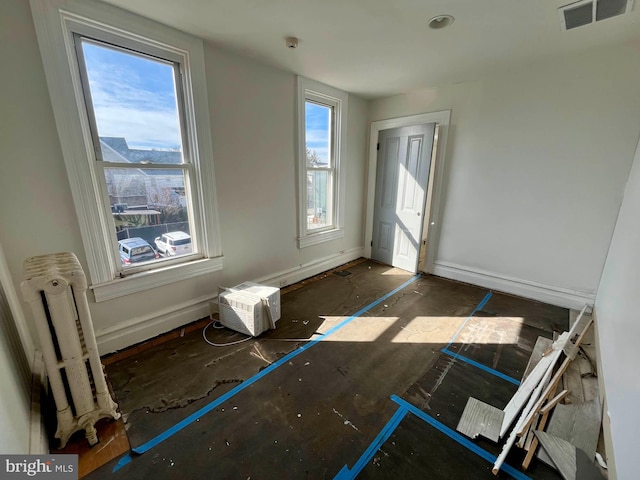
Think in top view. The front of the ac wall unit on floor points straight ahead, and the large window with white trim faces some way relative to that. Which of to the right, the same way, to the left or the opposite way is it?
to the left

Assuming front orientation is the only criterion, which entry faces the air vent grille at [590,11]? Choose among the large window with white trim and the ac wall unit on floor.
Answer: the large window with white trim

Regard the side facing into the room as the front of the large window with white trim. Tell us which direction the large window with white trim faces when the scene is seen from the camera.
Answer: facing the viewer and to the right of the viewer

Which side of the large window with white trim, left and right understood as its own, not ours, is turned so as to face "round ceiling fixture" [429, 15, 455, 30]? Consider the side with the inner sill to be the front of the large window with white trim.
front

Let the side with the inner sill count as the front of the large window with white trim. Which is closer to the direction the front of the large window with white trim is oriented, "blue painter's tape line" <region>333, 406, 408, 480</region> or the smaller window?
the blue painter's tape line

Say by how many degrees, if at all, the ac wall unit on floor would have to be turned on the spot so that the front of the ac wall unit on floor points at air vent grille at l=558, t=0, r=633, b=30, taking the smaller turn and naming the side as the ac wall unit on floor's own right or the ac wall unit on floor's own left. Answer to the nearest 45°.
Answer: approximately 135° to the ac wall unit on floor's own left

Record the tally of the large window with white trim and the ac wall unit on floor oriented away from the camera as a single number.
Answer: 0

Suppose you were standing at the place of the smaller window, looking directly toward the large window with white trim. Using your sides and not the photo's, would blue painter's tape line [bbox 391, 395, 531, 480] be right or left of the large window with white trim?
left

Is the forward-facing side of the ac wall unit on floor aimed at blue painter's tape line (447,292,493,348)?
no

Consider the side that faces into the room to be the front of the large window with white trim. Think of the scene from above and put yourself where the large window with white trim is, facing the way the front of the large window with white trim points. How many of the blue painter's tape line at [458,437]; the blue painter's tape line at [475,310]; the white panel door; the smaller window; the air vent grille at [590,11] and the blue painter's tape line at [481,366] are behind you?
0

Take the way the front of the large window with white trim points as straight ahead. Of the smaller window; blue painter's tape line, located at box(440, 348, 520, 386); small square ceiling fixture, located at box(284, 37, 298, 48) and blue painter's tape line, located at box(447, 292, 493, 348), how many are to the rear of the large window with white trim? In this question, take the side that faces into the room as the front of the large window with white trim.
0

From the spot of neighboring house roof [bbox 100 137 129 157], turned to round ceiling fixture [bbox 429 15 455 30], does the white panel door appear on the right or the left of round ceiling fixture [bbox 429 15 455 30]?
left

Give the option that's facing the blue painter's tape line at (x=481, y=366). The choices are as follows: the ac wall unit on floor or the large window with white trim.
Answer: the large window with white trim

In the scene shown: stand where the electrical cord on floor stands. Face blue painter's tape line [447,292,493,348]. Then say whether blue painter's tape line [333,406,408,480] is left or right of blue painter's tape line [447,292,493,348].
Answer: right

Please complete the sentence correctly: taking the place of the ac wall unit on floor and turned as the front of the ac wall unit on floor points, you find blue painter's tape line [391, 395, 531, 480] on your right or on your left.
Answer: on your left

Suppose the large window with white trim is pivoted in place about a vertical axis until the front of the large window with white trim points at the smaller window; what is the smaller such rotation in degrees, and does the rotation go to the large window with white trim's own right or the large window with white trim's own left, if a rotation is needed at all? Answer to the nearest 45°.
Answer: approximately 45° to the large window with white trim's own left
